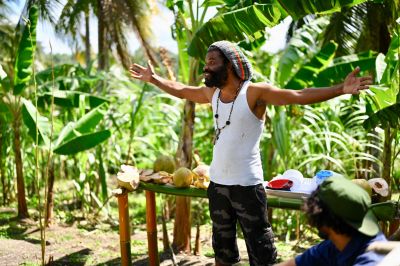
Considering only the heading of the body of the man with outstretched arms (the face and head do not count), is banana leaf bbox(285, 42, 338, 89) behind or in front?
behind

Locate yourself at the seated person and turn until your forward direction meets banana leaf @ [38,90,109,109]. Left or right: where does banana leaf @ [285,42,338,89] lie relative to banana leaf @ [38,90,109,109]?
right

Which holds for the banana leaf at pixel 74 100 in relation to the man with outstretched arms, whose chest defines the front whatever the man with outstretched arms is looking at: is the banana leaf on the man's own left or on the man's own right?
on the man's own right

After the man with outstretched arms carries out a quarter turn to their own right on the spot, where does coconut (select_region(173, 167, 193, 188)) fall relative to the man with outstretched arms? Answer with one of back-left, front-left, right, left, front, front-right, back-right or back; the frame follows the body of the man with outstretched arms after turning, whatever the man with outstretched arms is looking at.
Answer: front

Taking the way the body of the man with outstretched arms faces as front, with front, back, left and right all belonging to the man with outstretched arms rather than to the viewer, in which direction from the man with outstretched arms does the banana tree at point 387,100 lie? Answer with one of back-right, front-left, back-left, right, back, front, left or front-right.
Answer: back

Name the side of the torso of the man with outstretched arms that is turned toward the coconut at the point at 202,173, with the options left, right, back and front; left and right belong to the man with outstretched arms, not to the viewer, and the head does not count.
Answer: right

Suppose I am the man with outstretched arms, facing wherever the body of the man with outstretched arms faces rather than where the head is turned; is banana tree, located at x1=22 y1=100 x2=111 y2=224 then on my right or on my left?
on my right

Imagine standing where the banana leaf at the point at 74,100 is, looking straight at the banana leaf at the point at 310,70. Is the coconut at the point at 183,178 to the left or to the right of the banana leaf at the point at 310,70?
right

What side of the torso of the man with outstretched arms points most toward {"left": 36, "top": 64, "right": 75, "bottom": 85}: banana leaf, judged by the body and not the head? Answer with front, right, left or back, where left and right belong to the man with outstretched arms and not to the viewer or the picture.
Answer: right

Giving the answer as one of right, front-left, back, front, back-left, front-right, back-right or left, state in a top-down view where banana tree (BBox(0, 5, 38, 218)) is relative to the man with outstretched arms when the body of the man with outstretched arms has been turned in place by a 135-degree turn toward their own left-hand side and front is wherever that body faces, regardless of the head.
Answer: back-left

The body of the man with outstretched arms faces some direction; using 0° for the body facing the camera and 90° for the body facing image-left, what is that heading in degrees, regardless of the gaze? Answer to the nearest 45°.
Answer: approximately 45°

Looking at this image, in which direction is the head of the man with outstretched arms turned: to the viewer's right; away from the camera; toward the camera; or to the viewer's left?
to the viewer's left
